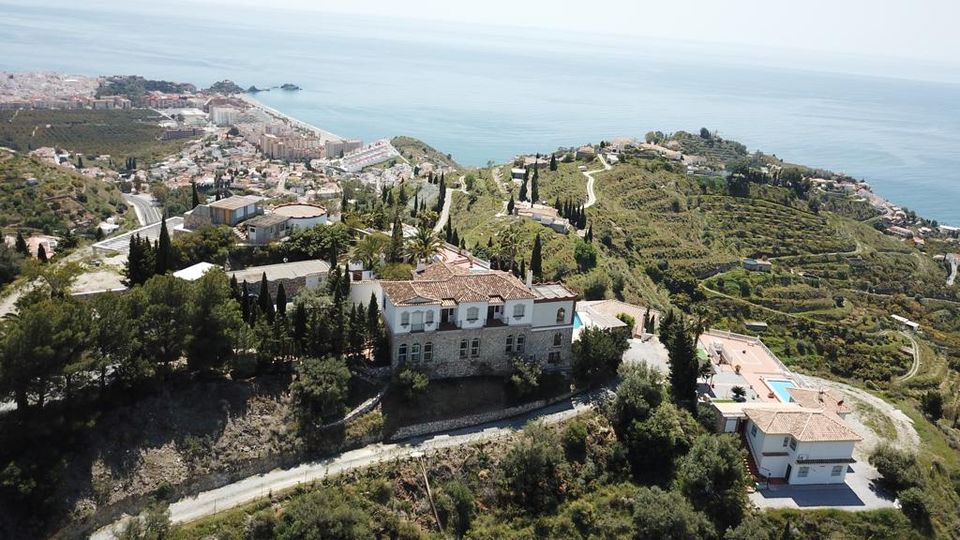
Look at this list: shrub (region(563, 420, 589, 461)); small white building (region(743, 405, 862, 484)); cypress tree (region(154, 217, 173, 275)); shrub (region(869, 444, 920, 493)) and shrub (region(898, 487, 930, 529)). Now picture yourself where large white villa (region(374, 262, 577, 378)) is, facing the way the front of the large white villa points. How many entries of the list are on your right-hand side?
1

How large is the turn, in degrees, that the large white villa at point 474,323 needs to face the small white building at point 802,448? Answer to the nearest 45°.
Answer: approximately 90° to its left

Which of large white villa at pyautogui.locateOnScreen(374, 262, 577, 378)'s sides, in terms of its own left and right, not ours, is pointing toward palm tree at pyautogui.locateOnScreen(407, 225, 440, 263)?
back

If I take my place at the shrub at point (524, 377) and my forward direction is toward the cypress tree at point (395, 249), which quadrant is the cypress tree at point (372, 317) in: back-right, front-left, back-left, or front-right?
front-left

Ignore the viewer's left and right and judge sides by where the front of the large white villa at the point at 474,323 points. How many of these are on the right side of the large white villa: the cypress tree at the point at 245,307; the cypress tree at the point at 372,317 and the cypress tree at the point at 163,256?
3

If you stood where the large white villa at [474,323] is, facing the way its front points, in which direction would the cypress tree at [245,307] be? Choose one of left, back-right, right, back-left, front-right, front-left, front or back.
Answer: right

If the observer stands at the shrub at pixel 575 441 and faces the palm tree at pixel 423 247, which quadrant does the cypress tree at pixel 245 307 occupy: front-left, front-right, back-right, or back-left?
front-left

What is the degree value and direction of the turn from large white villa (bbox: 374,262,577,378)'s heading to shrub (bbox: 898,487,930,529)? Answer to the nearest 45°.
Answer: approximately 90° to its left

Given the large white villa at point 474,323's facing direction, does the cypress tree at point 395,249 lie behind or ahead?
behind

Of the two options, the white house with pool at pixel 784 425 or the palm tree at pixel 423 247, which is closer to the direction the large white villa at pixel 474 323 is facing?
the white house with pool

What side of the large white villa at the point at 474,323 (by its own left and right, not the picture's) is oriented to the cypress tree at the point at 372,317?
right

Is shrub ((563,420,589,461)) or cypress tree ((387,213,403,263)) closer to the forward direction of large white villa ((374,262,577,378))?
the shrub

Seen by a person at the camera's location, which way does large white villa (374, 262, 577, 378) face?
facing the viewer

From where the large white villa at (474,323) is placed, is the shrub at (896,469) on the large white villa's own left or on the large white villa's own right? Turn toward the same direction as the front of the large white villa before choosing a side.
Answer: on the large white villa's own left

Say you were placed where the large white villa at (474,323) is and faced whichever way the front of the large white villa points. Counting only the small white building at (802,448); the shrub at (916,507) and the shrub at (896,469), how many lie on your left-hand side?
3

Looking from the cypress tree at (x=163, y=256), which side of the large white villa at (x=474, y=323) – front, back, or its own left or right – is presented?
right

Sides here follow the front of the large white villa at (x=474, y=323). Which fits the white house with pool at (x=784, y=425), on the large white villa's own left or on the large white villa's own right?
on the large white villa's own left
